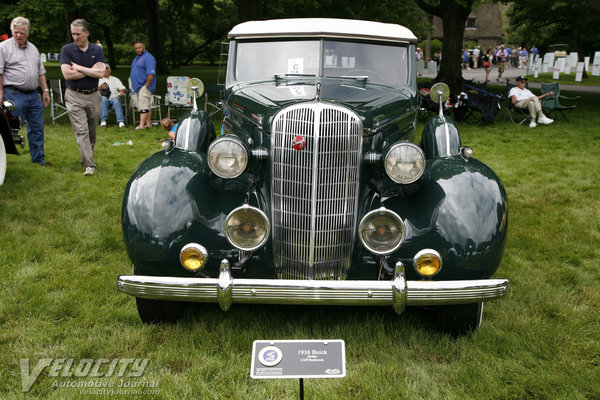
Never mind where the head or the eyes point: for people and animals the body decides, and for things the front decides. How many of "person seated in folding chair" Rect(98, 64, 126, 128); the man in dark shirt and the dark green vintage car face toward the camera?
3

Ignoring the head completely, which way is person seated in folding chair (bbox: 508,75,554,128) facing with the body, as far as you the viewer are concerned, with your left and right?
facing the viewer and to the right of the viewer

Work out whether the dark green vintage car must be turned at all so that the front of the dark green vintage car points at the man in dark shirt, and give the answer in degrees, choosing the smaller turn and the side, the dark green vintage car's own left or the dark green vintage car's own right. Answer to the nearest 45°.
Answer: approximately 135° to the dark green vintage car's own right

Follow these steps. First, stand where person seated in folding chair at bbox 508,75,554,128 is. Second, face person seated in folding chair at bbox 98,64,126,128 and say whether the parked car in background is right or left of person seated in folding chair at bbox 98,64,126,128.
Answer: left

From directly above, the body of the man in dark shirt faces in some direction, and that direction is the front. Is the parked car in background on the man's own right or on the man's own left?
on the man's own right

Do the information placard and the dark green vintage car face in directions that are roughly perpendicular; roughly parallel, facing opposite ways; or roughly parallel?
roughly parallel

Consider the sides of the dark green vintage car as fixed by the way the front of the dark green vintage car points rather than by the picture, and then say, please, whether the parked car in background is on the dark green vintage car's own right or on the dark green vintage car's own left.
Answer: on the dark green vintage car's own right

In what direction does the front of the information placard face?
toward the camera

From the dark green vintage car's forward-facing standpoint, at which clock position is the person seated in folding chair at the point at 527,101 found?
The person seated in folding chair is roughly at 7 o'clock from the dark green vintage car.

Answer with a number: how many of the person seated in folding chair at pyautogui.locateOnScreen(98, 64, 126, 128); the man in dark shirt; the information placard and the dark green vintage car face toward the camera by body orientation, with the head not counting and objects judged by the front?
4

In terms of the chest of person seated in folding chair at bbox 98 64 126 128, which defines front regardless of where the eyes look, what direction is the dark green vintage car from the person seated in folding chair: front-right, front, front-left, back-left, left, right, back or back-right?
front

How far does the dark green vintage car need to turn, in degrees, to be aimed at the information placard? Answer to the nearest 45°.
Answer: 0° — it already faces it

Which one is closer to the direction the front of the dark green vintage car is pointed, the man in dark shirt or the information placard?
the information placard

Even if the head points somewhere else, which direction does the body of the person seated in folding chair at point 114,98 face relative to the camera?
toward the camera
